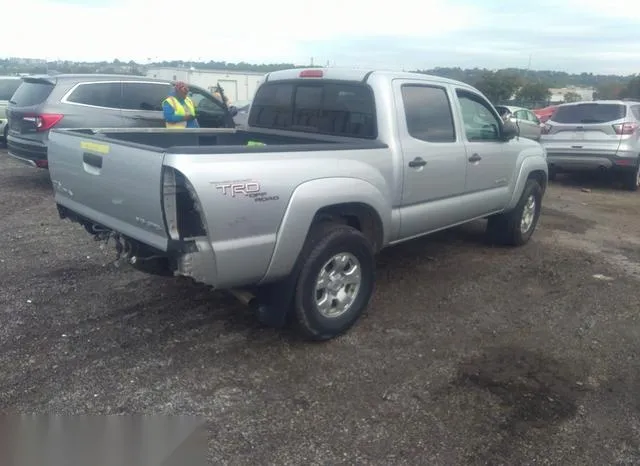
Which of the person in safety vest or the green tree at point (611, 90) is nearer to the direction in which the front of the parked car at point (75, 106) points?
the green tree

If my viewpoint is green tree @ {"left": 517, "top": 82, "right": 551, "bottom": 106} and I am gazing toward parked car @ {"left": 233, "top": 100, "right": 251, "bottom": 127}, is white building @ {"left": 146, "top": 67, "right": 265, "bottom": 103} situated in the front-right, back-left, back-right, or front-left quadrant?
front-right

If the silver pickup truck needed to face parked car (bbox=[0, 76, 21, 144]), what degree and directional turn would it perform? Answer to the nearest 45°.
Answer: approximately 90° to its left

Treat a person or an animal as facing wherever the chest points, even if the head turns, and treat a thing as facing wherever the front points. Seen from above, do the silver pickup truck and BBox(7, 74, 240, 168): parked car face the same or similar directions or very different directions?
same or similar directions

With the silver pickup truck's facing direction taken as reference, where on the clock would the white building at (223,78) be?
The white building is roughly at 10 o'clock from the silver pickup truck.

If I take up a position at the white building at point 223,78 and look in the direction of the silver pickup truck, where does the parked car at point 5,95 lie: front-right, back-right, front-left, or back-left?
front-right

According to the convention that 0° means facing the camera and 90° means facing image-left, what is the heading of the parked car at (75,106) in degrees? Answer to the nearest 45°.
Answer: approximately 225°

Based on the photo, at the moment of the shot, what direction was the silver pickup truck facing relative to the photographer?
facing away from the viewer and to the right of the viewer

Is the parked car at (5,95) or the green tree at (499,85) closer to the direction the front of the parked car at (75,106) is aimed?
the green tree

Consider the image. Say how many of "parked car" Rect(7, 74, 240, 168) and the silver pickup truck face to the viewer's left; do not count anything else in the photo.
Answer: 0

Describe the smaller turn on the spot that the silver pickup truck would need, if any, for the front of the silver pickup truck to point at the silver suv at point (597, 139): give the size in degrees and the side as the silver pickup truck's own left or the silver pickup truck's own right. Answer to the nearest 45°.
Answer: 0° — it already faces it

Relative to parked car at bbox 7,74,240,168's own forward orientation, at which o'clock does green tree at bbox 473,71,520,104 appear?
The green tree is roughly at 12 o'clock from the parked car.

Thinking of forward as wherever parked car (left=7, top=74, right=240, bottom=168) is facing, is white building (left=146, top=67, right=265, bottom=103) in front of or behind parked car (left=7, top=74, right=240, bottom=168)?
in front

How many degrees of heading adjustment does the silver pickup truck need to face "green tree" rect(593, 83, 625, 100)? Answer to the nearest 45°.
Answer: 0° — it already faces it

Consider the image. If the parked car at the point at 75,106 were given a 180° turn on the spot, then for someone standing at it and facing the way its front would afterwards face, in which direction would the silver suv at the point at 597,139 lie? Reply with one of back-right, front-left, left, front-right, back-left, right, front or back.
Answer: back-left

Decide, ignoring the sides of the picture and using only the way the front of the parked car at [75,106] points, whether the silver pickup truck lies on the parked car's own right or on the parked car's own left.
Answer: on the parked car's own right

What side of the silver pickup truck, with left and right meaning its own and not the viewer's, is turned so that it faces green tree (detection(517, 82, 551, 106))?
front

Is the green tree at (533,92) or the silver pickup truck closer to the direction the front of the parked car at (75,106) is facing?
the green tree
